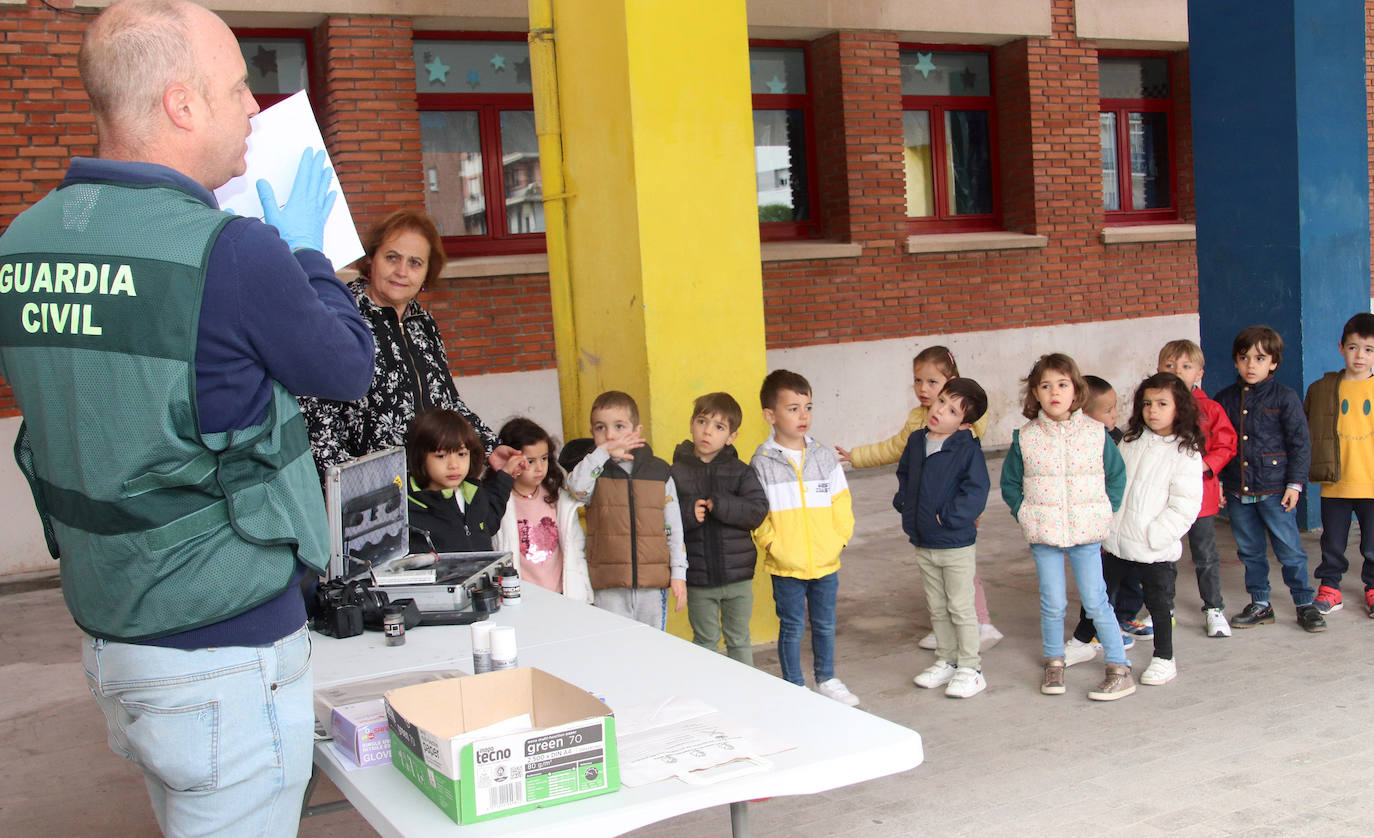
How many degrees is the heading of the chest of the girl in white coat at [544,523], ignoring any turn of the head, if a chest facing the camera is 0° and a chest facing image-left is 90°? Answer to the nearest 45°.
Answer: approximately 0°

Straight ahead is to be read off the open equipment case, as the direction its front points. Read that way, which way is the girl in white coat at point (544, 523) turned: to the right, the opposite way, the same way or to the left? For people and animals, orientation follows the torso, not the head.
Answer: to the right

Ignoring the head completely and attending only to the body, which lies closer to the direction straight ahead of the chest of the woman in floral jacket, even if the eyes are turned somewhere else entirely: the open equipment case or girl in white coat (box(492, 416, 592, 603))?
the open equipment case

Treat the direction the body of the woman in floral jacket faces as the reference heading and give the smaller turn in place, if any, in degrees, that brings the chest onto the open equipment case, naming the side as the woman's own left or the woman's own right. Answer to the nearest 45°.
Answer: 0° — they already face it

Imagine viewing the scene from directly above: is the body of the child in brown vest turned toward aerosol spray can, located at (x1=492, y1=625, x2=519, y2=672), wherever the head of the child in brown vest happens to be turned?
yes

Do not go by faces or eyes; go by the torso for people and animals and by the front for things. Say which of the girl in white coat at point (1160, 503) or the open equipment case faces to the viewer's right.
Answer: the open equipment case

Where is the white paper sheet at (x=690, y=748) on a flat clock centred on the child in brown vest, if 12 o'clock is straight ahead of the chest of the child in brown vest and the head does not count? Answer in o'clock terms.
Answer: The white paper sheet is roughly at 12 o'clock from the child in brown vest.
